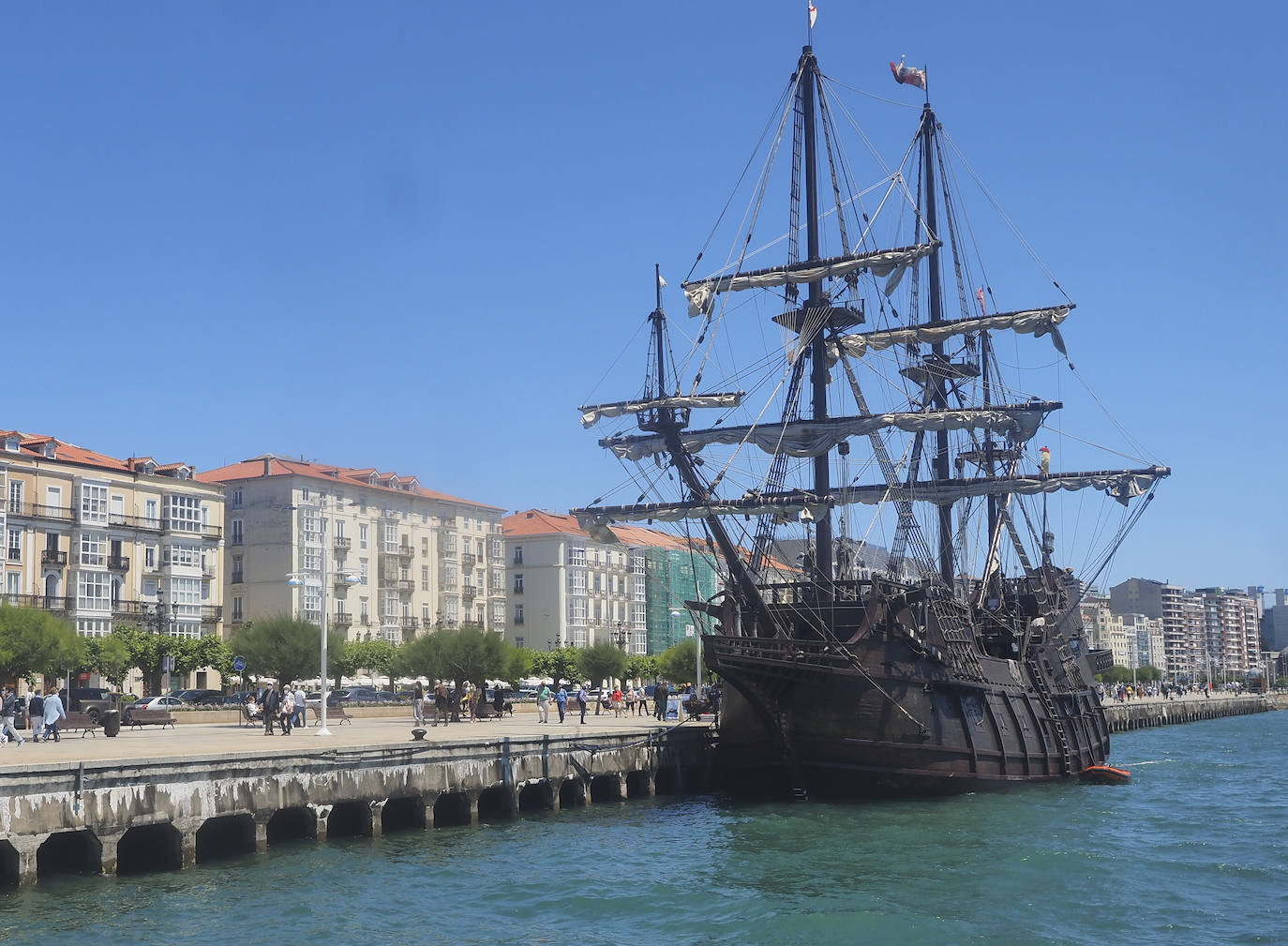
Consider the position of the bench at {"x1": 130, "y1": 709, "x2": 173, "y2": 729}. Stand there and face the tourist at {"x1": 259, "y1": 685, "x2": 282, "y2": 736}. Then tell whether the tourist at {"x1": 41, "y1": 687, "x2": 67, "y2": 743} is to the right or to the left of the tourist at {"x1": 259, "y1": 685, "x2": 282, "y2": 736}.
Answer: right

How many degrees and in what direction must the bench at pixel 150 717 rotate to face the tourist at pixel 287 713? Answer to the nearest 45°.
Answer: approximately 45° to its left

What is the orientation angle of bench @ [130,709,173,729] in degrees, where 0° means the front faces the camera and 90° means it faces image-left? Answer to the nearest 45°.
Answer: approximately 0°

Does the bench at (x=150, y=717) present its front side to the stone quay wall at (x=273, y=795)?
yes
